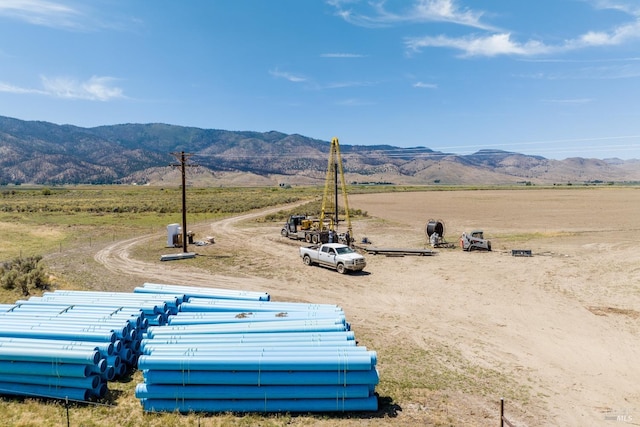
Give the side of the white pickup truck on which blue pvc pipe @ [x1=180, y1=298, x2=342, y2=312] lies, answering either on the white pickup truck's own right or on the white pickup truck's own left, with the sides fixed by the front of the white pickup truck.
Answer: on the white pickup truck's own right

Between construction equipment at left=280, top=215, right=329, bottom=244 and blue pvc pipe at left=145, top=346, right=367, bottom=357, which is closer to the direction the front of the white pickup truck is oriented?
the blue pvc pipe

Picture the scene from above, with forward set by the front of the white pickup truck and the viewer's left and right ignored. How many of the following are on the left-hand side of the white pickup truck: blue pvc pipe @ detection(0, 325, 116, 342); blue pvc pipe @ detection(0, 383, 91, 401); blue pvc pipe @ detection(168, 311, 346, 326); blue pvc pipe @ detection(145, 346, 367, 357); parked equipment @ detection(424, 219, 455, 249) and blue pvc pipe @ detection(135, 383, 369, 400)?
1

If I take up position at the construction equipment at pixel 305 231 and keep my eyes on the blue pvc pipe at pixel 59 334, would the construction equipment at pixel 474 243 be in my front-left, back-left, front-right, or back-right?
front-left

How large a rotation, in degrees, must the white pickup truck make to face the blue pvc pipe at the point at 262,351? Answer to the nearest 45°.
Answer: approximately 45° to its right

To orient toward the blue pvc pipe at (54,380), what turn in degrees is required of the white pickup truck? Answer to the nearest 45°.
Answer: approximately 45° to its right

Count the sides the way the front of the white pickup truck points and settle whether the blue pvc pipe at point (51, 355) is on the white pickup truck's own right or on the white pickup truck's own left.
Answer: on the white pickup truck's own right

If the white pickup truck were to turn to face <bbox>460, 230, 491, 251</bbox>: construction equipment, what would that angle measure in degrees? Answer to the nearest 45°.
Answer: approximately 90° to its left

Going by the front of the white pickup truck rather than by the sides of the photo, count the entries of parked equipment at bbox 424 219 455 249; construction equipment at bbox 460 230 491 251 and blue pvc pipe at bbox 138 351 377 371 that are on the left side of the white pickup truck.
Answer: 2

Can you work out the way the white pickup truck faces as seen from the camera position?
facing the viewer and to the right of the viewer

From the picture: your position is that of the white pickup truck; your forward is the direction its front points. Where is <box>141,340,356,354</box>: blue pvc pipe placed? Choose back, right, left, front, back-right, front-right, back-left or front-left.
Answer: front-right

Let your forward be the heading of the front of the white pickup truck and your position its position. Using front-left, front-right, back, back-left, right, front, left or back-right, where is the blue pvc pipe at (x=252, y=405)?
front-right
